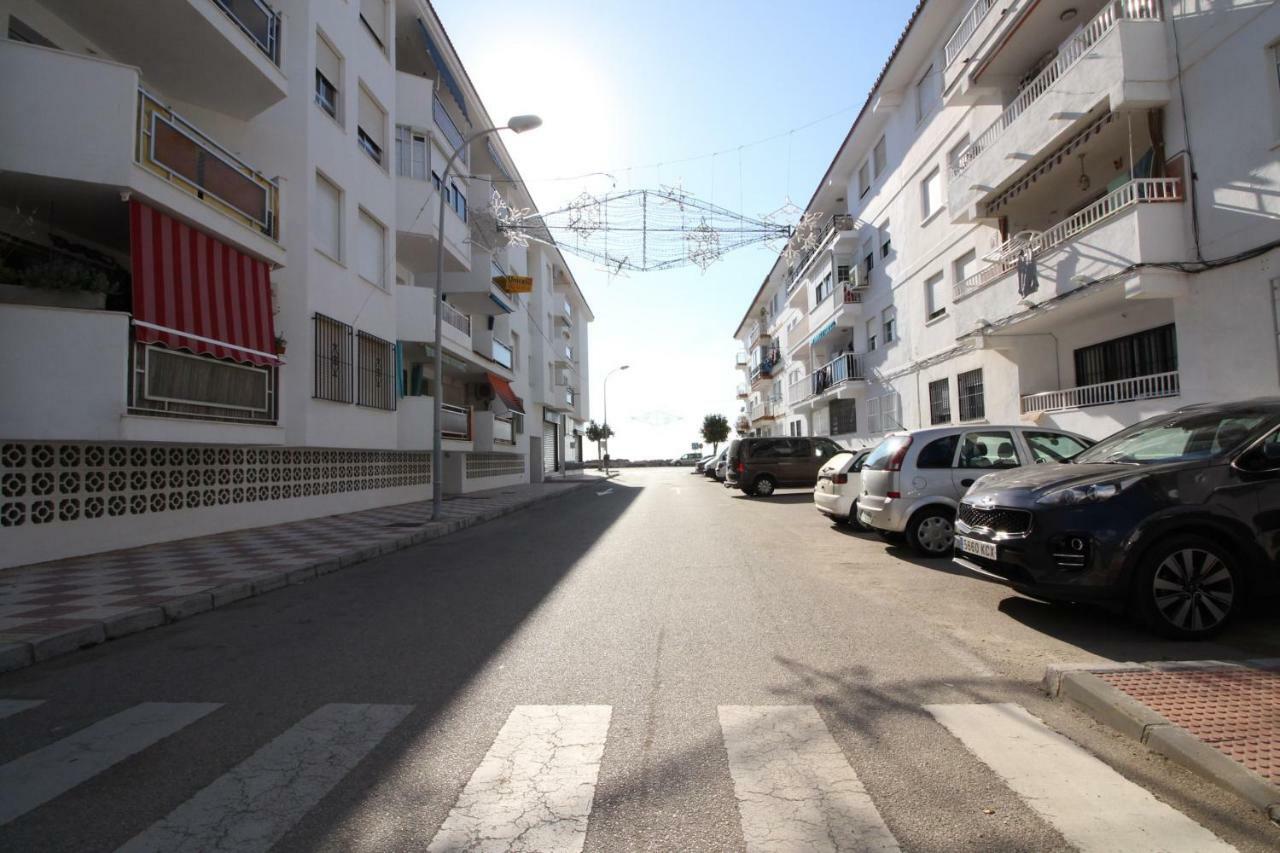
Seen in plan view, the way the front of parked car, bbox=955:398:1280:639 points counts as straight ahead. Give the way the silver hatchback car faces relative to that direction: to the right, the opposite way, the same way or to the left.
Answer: the opposite way

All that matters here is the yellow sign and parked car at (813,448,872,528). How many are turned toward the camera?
1

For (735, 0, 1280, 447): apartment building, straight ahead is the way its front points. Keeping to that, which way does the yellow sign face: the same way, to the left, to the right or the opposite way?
to the left

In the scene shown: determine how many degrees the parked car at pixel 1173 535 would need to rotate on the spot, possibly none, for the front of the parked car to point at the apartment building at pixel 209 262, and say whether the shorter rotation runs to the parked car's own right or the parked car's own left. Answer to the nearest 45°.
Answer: approximately 45° to the parked car's own right

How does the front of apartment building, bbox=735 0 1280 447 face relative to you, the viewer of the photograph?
facing the viewer and to the left of the viewer

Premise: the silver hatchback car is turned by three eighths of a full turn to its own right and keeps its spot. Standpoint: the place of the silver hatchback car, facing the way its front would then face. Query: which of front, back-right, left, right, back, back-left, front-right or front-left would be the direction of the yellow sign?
back-right

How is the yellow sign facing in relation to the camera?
toward the camera

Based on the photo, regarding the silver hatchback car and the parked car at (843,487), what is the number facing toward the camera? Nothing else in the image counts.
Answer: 0

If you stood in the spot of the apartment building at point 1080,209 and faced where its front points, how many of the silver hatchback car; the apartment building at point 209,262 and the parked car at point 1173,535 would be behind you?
0

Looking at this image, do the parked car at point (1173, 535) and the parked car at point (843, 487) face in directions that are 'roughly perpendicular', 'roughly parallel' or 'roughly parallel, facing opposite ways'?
roughly parallel, facing opposite ways

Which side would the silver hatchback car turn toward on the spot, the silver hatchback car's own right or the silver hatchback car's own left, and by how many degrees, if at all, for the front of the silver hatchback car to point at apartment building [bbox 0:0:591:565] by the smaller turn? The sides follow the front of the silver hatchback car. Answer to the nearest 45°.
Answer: approximately 135° to the silver hatchback car's own left

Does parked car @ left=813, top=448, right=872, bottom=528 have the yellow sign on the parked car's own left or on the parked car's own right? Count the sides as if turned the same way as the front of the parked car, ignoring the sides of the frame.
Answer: on the parked car's own left

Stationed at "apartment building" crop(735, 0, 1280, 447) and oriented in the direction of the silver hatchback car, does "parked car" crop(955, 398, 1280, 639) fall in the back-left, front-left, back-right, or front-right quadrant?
front-left

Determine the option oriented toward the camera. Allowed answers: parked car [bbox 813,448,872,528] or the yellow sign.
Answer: the yellow sign

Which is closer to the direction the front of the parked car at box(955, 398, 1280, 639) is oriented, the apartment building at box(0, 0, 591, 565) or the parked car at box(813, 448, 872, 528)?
the apartment building

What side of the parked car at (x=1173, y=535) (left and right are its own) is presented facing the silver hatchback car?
right

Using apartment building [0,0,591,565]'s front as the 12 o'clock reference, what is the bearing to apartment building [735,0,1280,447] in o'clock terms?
apartment building [735,0,1280,447] is roughly at 11 o'clock from apartment building [0,0,591,565].

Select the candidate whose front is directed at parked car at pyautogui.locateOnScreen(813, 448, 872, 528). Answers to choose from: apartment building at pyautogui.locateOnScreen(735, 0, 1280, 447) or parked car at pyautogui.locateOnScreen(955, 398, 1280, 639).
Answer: the apartment building

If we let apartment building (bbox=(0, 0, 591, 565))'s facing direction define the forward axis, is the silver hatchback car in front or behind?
in front
